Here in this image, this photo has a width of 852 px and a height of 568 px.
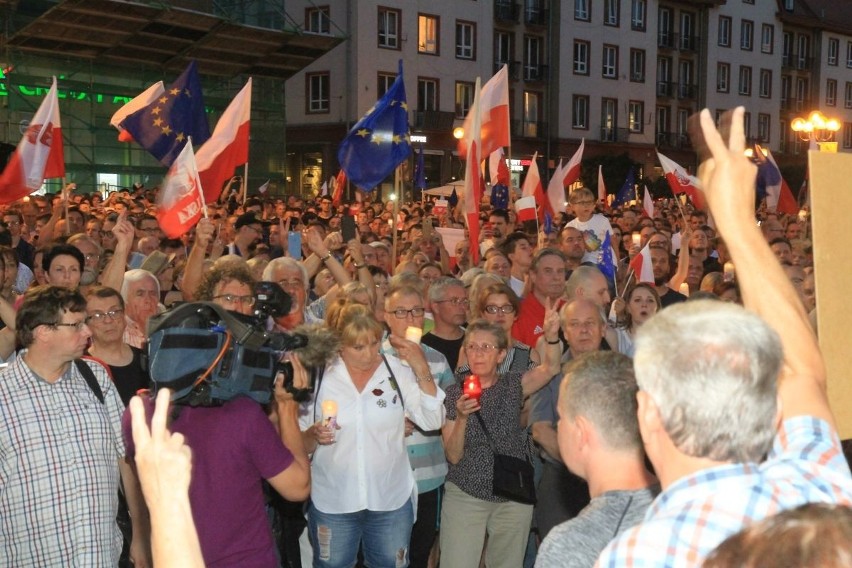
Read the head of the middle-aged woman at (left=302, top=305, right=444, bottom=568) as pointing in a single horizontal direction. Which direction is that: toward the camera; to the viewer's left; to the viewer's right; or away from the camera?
toward the camera

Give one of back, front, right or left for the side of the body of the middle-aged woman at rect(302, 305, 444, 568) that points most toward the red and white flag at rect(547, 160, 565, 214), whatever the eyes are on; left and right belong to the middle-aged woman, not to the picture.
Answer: back

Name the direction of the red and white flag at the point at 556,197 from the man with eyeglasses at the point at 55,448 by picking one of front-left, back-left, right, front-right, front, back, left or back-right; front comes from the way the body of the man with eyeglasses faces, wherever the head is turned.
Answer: left

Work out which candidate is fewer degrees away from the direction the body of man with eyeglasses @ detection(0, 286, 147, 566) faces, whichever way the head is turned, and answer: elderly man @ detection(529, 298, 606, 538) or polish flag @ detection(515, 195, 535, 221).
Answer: the elderly man

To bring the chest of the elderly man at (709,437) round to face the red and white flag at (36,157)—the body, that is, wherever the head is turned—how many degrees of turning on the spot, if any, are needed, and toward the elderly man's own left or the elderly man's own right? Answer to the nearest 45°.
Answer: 0° — they already face it

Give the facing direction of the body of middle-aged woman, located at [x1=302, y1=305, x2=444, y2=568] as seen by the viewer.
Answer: toward the camera

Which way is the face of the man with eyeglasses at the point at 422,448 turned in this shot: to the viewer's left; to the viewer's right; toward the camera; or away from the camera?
toward the camera

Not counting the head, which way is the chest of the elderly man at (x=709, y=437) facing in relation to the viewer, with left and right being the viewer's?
facing away from the viewer and to the left of the viewer

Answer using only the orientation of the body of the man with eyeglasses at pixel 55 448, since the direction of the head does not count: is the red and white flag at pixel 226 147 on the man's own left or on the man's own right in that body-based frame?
on the man's own left

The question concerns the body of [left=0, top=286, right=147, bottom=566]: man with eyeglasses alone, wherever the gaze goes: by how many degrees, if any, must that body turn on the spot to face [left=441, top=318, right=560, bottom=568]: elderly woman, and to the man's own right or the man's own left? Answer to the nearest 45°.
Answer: approximately 45° to the man's own left

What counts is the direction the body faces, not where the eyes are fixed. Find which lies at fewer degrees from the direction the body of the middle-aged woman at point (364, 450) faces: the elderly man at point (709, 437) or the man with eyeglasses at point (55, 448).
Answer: the elderly man

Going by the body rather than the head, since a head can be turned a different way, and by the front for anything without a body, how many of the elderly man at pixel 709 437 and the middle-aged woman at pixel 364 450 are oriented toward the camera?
1

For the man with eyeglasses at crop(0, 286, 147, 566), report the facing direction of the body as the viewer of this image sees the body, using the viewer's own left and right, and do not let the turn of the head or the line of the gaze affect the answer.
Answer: facing the viewer and to the right of the viewer

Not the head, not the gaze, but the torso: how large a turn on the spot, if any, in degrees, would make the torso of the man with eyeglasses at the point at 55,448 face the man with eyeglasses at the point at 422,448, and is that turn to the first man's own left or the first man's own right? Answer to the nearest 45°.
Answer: approximately 90° to the first man's own left

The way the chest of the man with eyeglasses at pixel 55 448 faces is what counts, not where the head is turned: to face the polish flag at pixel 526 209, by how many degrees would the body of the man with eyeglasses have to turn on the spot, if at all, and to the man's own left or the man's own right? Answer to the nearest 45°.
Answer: approximately 90° to the man's own left
